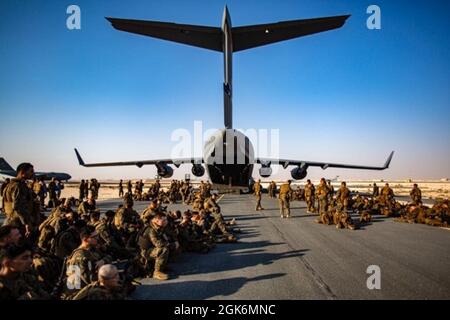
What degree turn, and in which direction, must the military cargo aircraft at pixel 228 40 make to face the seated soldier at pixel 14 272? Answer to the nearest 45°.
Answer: approximately 180°

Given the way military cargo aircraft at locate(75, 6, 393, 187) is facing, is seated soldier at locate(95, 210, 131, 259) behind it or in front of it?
behind

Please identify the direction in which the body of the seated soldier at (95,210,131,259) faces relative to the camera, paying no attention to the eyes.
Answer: to the viewer's right

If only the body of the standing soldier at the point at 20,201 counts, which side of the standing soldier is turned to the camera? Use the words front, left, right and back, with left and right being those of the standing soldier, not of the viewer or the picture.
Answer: right

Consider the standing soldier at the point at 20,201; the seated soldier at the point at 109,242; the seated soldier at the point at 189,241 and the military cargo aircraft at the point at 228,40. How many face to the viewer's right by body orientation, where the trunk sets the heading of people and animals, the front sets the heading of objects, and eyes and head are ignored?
3

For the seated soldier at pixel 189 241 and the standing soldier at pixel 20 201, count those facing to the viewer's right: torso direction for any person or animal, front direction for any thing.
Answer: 2

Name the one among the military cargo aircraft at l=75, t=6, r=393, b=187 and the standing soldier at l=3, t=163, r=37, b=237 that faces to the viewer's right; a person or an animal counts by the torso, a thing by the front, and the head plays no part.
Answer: the standing soldier

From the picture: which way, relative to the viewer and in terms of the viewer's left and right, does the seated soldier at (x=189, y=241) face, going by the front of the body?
facing to the right of the viewer

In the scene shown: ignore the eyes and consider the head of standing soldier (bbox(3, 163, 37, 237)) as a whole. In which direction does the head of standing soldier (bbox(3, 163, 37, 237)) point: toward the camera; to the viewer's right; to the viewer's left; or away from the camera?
to the viewer's right

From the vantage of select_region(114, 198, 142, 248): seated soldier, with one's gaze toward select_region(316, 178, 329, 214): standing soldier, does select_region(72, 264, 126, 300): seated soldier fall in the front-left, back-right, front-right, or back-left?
back-right

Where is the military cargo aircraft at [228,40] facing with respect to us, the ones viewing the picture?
facing away from the viewer

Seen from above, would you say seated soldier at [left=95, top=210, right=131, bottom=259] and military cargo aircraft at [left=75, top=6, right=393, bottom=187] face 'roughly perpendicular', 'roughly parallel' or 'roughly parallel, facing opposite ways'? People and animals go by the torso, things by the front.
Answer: roughly perpendicular
